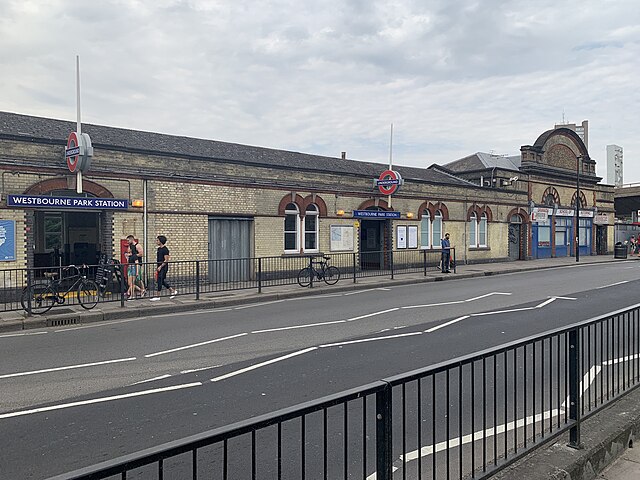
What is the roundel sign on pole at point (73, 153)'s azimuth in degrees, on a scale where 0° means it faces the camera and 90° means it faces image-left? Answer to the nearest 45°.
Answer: approximately 45°

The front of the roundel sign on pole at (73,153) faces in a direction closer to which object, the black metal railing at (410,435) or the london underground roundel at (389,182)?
the black metal railing

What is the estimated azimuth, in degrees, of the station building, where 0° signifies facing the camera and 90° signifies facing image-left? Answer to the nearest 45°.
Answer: approximately 315°

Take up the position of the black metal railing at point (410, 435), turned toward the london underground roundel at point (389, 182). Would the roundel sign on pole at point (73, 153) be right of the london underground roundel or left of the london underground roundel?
left

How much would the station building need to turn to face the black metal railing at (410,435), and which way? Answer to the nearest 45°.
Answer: approximately 45° to its right

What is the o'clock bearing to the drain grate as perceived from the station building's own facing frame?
The drain grate is roughly at 2 o'clock from the station building.
